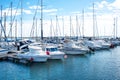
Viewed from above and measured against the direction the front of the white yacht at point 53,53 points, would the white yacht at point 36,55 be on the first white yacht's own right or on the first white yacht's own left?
on the first white yacht's own right

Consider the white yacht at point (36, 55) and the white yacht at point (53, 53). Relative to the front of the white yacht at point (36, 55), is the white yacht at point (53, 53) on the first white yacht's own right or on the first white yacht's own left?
on the first white yacht's own left

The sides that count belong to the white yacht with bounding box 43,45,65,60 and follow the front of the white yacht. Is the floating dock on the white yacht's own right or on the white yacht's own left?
on the white yacht's own right
